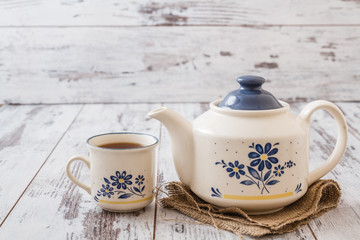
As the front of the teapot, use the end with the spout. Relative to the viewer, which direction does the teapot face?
to the viewer's left
